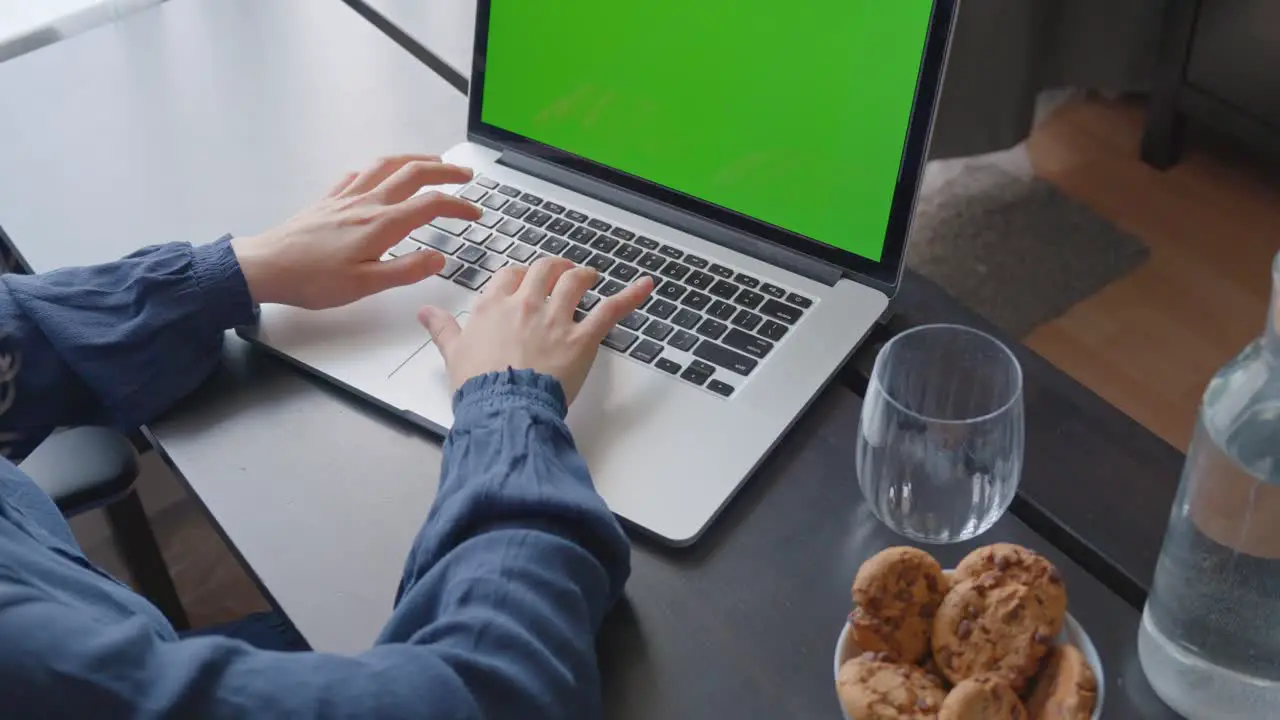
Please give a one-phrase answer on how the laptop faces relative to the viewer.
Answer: facing the viewer and to the left of the viewer

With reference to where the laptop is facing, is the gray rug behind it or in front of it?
behind
